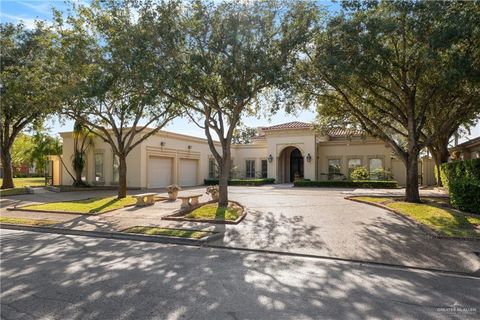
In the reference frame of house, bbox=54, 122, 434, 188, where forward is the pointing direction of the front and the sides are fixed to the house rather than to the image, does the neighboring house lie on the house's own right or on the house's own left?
on the house's own left

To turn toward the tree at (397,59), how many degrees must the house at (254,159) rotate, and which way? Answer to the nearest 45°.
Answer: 0° — it already faces it

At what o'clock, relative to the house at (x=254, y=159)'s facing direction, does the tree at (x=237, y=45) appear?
The tree is roughly at 12 o'clock from the house.

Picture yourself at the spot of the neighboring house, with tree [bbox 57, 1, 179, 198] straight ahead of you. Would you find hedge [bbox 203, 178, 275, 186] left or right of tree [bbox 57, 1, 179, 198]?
right

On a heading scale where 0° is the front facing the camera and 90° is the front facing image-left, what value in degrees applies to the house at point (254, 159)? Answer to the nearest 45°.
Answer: approximately 0°

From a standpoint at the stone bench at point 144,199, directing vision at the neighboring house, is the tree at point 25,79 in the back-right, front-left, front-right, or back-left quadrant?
back-left

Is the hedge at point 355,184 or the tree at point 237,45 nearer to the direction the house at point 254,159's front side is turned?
the tree
